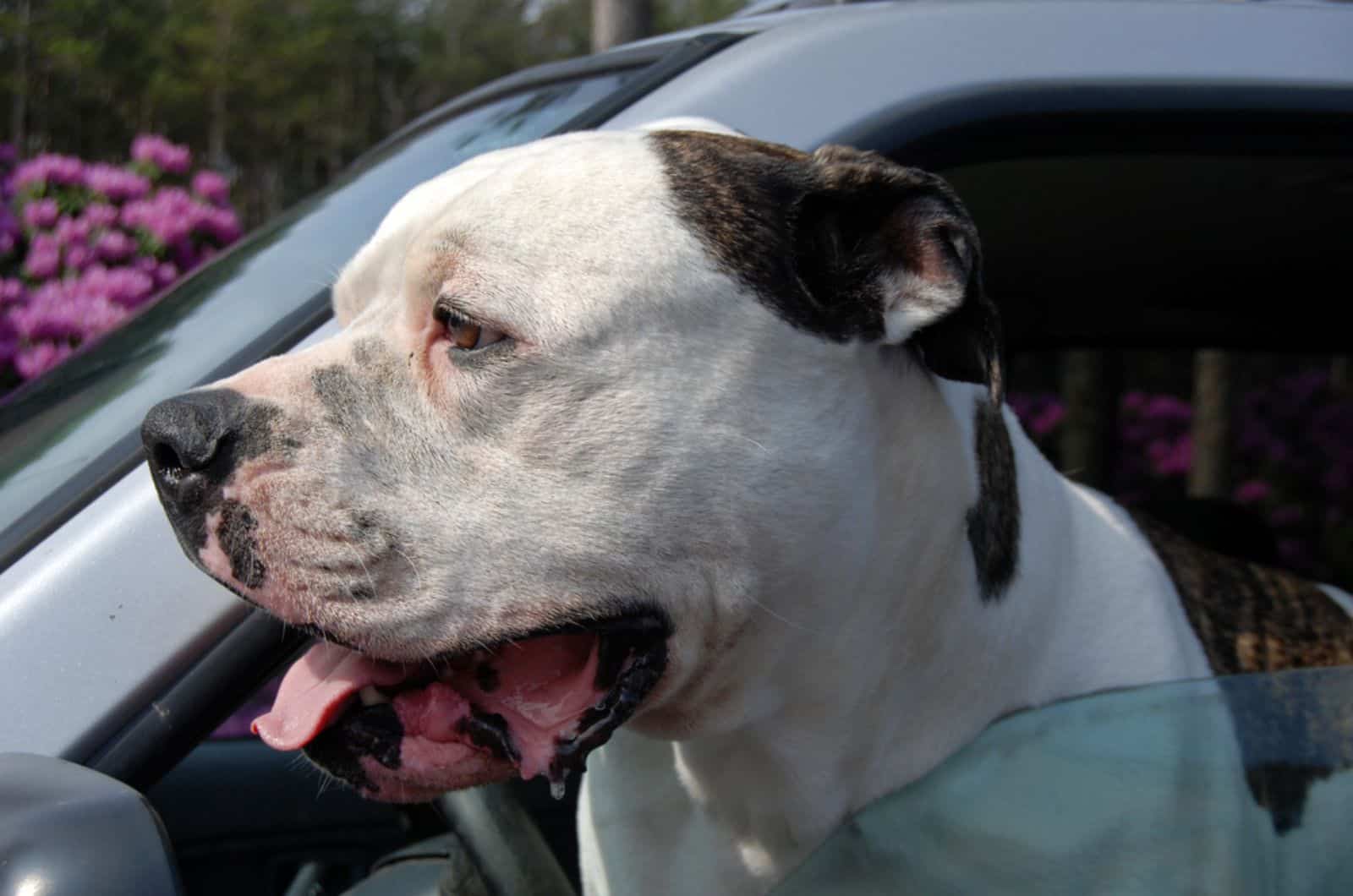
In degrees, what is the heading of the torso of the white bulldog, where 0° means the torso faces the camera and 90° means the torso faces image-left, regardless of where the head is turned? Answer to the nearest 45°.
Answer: approximately 90°

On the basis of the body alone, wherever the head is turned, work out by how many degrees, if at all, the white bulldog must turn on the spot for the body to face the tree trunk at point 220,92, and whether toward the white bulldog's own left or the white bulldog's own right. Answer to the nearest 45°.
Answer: approximately 90° to the white bulldog's own right

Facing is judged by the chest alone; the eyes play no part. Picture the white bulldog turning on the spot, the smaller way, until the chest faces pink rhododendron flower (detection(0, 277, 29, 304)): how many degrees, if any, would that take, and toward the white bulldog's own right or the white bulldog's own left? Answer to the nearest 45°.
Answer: approximately 45° to the white bulldog's own right

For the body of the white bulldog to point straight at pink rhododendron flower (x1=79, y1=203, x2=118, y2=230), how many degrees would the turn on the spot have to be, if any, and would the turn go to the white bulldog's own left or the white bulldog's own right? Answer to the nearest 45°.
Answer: approximately 45° to the white bulldog's own right

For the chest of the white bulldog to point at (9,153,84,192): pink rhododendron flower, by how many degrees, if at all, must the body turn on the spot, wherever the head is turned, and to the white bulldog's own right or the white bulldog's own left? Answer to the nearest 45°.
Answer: approximately 45° to the white bulldog's own right

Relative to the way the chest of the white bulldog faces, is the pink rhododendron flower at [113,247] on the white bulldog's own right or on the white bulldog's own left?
on the white bulldog's own right

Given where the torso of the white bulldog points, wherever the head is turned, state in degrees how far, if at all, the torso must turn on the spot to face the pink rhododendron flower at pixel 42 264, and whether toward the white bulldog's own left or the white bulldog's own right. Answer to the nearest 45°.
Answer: approximately 45° to the white bulldog's own right
